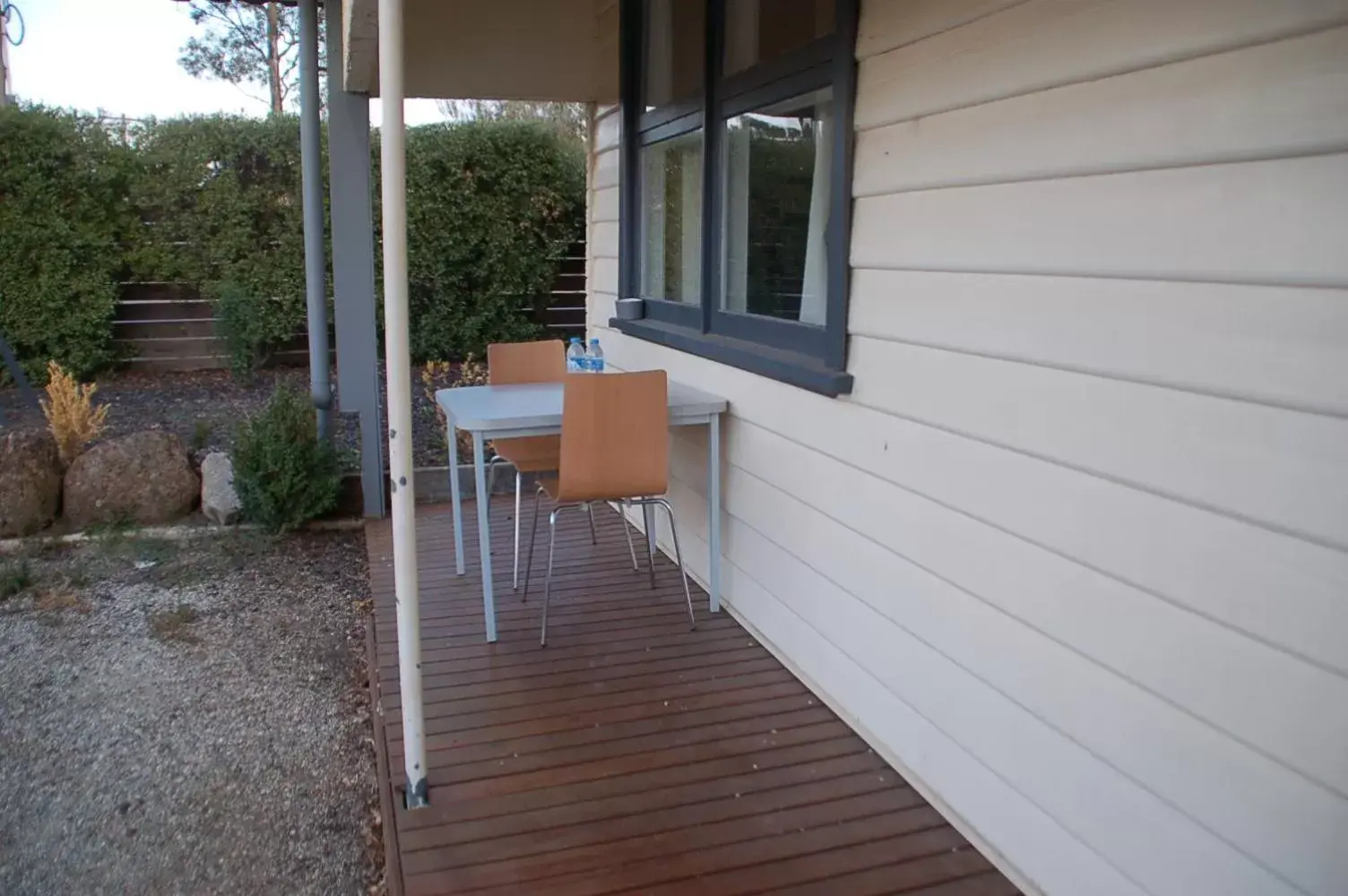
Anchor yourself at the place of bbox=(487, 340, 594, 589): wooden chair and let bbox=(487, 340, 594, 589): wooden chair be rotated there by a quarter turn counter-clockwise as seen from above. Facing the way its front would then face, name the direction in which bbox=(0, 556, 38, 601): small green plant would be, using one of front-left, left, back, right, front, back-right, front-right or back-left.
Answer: back

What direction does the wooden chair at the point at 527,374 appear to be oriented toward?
toward the camera

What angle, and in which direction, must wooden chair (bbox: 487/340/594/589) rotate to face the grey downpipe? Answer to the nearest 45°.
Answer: approximately 135° to its right

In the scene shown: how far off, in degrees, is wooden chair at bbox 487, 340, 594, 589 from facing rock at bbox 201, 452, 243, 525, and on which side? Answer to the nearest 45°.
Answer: approximately 135° to its right

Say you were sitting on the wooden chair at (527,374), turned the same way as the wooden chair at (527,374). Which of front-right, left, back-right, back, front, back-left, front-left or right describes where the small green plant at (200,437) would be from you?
back-right

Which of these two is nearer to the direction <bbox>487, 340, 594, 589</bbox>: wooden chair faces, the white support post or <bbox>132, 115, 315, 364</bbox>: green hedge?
the white support post

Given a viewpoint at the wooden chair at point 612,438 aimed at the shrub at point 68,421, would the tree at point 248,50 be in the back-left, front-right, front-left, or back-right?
front-right

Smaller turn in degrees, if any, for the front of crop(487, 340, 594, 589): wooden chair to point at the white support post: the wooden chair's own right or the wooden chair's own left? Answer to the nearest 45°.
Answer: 0° — it already faces it

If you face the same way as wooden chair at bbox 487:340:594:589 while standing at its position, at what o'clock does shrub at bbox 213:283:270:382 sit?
The shrub is roughly at 5 o'clock from the wooden chair.

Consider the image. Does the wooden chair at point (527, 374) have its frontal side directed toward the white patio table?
yes

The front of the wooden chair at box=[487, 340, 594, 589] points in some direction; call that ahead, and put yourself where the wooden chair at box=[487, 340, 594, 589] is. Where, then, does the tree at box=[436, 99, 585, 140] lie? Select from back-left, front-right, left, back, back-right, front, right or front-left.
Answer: back

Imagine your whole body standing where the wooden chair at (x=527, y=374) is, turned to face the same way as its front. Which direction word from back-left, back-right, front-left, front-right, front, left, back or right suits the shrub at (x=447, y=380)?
back

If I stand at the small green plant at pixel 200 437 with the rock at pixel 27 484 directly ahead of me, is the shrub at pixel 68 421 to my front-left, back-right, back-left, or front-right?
front-right

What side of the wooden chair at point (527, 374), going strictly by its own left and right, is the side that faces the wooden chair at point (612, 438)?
front

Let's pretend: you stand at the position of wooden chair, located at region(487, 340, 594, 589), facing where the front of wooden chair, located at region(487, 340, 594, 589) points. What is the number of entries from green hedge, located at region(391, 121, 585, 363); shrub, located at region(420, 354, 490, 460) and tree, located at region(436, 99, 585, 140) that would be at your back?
3
